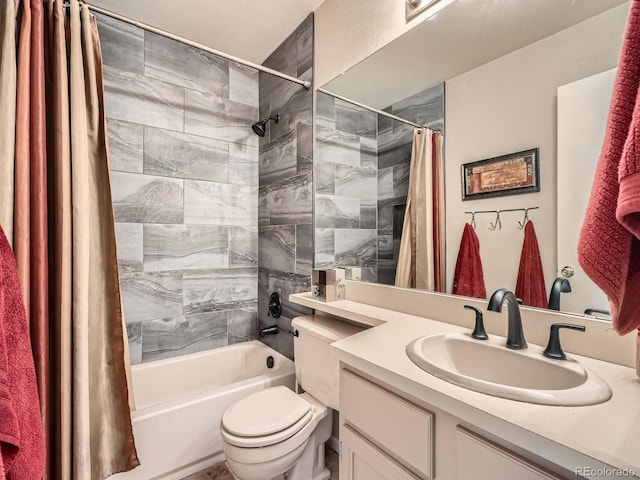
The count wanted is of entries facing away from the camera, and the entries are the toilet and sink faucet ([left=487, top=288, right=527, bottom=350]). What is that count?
0

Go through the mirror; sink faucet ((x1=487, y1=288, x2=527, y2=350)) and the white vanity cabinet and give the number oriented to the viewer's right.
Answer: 0

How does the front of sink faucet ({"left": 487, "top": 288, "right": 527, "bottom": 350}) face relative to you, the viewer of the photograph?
facing the viewer and to the left of the viewer

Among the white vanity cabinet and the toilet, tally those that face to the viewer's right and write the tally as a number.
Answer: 0

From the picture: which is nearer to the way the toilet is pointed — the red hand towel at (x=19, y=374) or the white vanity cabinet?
the red hand towel

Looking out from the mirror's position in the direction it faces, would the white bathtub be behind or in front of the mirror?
in front

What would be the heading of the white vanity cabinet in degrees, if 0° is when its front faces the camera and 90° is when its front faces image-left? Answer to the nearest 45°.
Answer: approximately 45°

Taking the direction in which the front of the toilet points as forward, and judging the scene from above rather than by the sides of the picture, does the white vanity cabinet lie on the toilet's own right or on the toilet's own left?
on the toilet's own left

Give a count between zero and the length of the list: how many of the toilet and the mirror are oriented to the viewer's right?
0

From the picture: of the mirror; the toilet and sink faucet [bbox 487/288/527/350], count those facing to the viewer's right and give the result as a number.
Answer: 0

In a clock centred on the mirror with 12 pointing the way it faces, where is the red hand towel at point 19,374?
The red hand towel is roughly at 12 o'clock from the mirror.

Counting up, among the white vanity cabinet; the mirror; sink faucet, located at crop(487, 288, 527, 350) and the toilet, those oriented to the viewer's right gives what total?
0

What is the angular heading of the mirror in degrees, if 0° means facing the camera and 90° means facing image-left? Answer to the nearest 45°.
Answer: approximately 45°

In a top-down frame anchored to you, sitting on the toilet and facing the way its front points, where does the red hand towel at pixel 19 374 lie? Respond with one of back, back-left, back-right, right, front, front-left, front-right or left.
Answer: front
